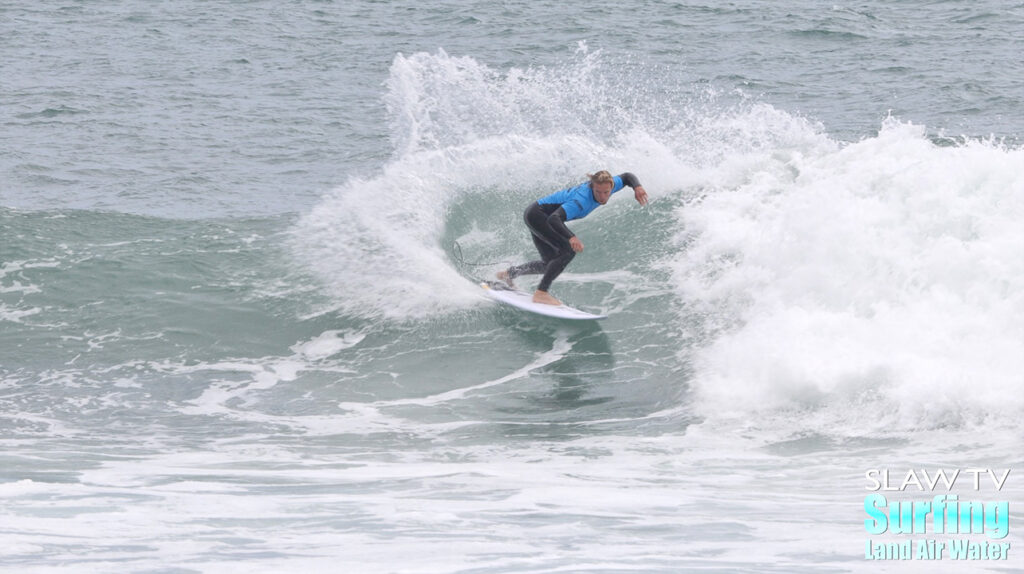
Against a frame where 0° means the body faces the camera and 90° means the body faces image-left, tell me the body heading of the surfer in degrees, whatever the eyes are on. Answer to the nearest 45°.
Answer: approximately 315°
